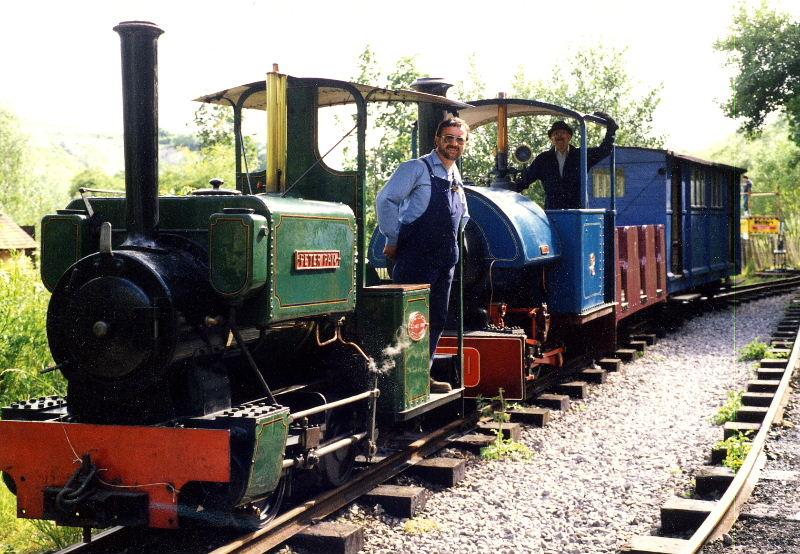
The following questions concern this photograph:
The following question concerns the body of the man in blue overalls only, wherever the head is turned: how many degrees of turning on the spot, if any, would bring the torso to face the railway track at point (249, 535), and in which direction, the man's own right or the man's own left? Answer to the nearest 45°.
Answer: approximately 90° to the man's own right

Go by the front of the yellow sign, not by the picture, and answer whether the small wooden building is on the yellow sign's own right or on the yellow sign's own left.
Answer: on the yellow sign's own right

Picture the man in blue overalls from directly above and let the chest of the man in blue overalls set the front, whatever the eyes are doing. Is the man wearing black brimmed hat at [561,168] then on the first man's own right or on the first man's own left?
on the first man's own left

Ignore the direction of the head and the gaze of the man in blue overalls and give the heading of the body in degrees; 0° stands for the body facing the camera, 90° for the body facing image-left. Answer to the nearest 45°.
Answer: approximately 315°

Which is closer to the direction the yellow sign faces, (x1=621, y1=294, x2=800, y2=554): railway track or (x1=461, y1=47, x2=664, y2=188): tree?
the railway track

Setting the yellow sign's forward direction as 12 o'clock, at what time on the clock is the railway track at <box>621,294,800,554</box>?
The railway track is roughly at 12 o'clock from the yellow sign.

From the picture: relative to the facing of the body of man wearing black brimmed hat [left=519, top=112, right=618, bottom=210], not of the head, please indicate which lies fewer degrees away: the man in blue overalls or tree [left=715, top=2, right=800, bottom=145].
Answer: the man in blue overalls

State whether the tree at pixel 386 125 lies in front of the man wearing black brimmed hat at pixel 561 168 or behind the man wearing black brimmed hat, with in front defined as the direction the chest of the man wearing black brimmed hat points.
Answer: behind
